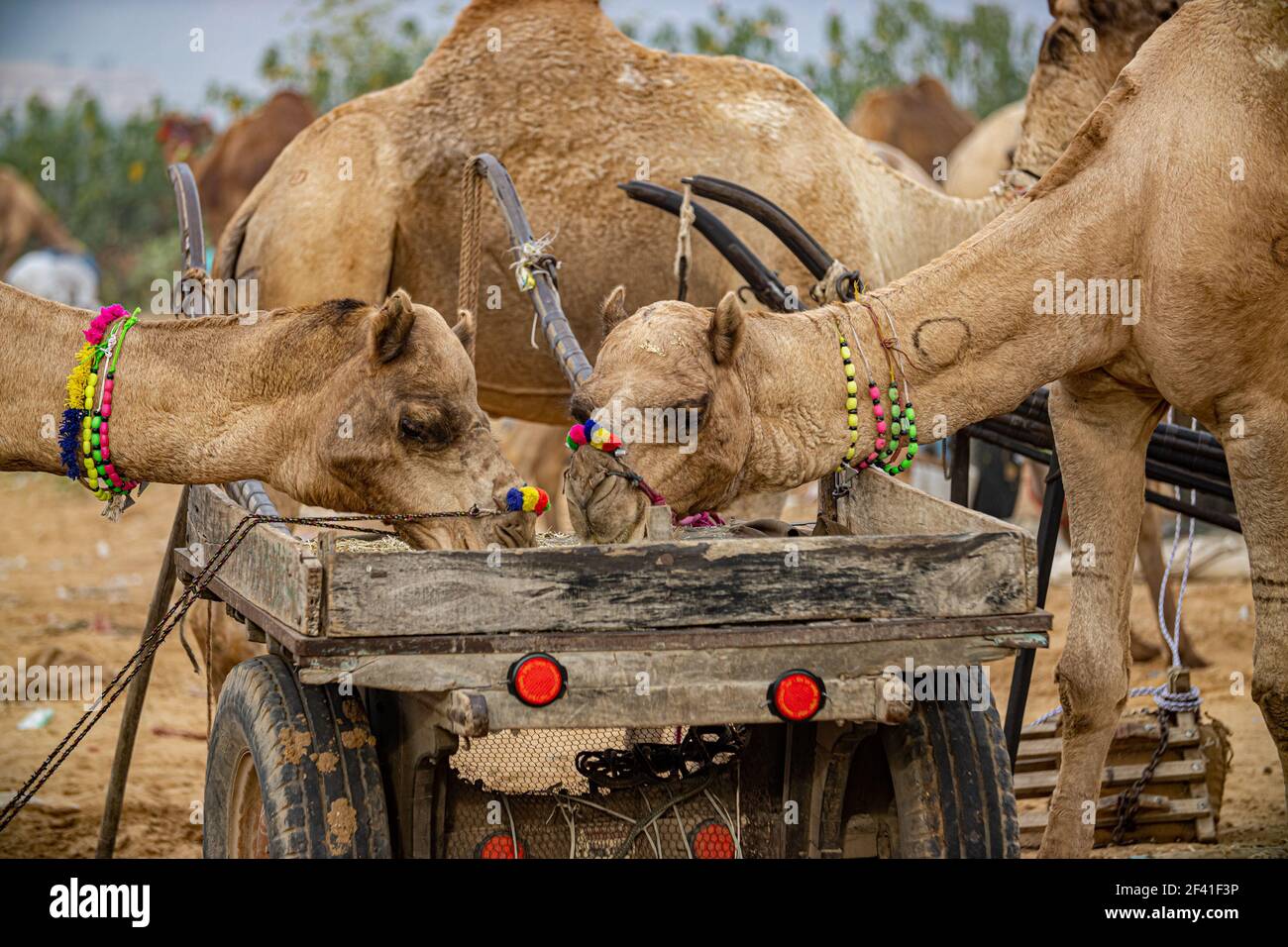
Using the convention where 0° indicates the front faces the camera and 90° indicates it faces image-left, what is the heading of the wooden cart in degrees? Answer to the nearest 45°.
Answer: approximately 180°

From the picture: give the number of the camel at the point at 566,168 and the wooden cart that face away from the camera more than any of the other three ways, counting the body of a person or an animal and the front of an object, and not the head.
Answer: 1

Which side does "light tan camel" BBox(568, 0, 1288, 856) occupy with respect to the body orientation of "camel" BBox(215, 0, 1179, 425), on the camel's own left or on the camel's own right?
on the camel's own right

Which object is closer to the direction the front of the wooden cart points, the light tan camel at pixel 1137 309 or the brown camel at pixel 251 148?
the brown camel

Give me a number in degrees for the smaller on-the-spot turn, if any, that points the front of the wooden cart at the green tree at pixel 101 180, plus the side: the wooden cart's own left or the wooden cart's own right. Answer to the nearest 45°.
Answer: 0° — it already faces it

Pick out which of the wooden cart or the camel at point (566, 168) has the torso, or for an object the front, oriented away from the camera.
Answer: the wooden cart

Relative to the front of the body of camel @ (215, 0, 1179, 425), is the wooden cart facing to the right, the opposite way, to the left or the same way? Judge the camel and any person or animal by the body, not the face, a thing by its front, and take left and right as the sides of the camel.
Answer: to the left

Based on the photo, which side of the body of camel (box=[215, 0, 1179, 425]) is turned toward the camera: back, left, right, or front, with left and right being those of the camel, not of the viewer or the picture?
right

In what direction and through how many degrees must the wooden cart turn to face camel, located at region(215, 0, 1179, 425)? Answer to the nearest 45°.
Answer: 0° — it already faces it

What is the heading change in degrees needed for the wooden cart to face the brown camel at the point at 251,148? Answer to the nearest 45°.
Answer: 0° — it already faces it

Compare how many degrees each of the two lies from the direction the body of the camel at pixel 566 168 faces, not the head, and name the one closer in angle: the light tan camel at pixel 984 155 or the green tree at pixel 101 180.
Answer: the light tan camel

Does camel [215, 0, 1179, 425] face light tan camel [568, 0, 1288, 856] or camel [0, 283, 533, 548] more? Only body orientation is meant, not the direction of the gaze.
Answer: the light tan camel
